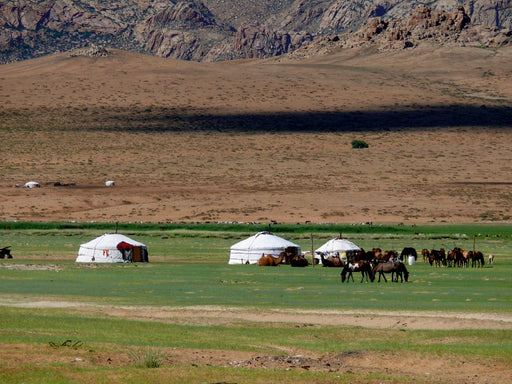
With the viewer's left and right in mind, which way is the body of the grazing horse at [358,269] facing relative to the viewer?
facing to the left of the viewer
